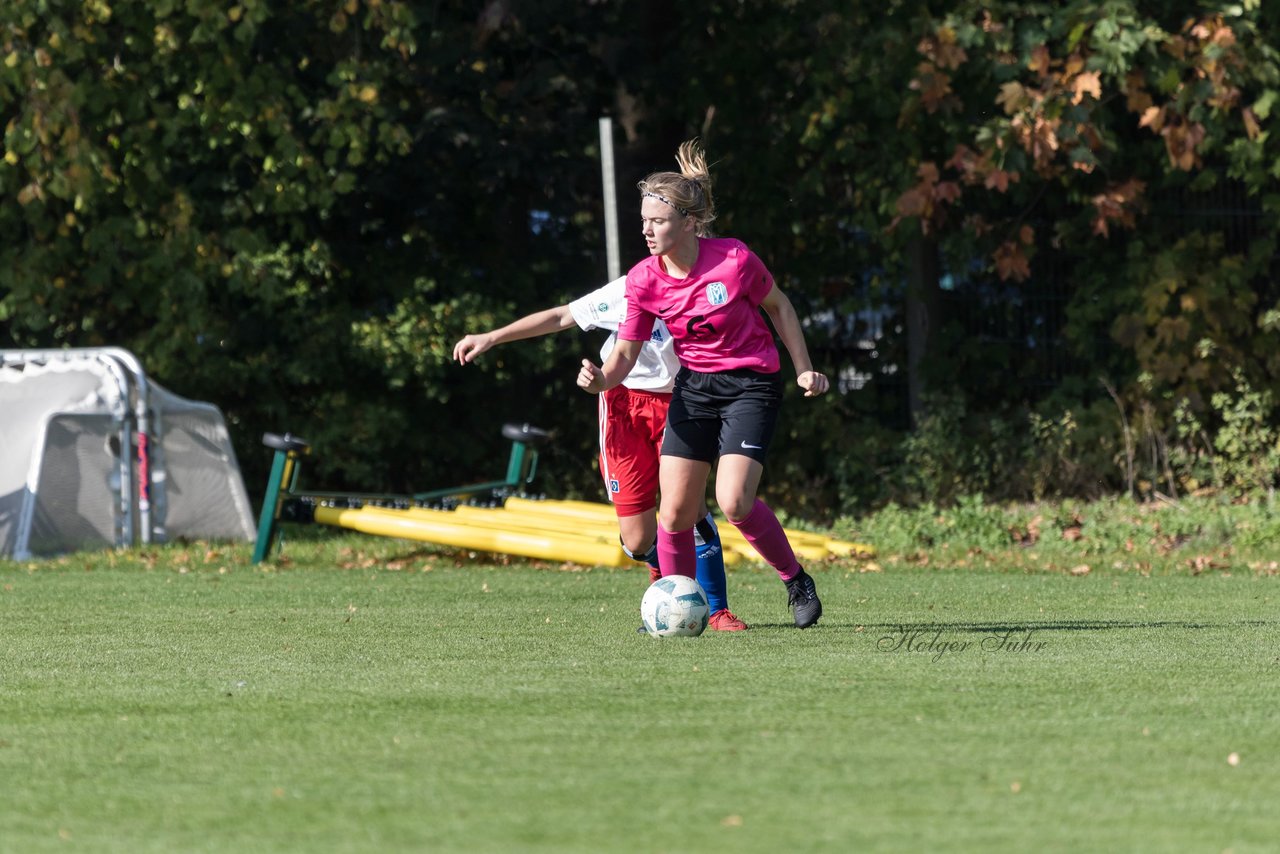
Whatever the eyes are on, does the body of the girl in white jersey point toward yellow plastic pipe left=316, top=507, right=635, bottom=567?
no

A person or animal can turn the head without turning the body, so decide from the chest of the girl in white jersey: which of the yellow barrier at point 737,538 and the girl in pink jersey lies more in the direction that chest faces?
the girl in pink jersey

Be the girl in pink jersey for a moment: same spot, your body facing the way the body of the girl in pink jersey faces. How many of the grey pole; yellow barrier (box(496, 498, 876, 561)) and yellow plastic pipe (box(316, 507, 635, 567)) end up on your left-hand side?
0

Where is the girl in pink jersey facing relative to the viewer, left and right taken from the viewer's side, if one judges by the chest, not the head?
facing the viewer and to the left of the viewer

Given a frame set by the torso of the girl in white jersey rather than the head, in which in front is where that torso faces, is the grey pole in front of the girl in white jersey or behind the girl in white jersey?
behind

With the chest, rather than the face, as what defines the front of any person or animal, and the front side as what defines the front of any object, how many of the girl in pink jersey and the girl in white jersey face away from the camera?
0

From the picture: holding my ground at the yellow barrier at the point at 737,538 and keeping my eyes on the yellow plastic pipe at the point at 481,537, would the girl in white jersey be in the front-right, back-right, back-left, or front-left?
front-left

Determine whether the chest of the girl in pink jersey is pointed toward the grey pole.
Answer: no

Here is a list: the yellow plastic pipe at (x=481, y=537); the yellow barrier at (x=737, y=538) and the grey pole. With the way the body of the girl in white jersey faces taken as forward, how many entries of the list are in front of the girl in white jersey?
0

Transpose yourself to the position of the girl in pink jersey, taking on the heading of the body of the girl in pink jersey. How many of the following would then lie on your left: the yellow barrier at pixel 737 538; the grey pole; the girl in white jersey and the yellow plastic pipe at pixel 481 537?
0
